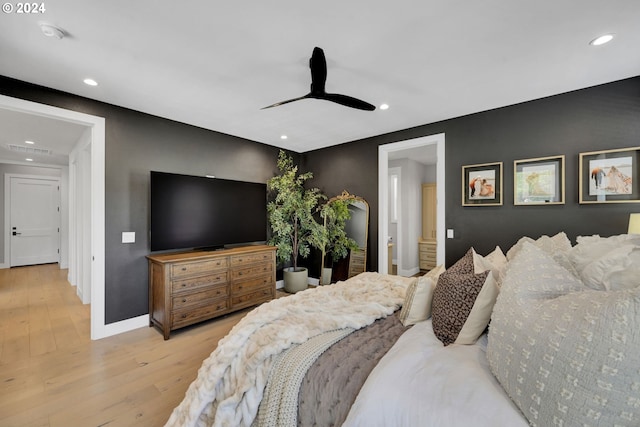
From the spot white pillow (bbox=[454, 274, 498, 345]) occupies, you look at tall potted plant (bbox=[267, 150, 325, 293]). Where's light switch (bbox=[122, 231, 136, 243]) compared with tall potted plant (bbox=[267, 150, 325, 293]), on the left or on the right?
left

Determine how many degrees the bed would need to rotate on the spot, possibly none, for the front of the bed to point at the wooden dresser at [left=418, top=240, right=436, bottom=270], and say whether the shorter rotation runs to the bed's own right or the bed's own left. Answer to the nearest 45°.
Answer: approximately 90° to the bed's own right

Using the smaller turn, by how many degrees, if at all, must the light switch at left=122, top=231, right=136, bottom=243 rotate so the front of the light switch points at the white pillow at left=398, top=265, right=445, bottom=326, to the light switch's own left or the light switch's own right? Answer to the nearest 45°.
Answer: approximately 45° to the light switch's own left

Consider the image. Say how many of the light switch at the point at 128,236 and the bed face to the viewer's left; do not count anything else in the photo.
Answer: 1

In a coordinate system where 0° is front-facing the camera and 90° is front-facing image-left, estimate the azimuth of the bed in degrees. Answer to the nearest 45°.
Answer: approximately 90°

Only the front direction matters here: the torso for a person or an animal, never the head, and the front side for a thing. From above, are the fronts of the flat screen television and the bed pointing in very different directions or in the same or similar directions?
very different directions

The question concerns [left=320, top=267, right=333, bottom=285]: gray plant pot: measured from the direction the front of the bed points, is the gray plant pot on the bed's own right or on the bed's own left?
on the bed's own right

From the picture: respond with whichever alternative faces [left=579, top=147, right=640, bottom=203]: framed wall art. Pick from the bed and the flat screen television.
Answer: the flat screen television

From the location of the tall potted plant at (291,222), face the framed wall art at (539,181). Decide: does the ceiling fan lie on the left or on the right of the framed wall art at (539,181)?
right

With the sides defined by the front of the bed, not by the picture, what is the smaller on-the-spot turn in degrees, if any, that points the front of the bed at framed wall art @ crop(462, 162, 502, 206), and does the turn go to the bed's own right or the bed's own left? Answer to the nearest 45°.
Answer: approximately 90° to the bed's own right
